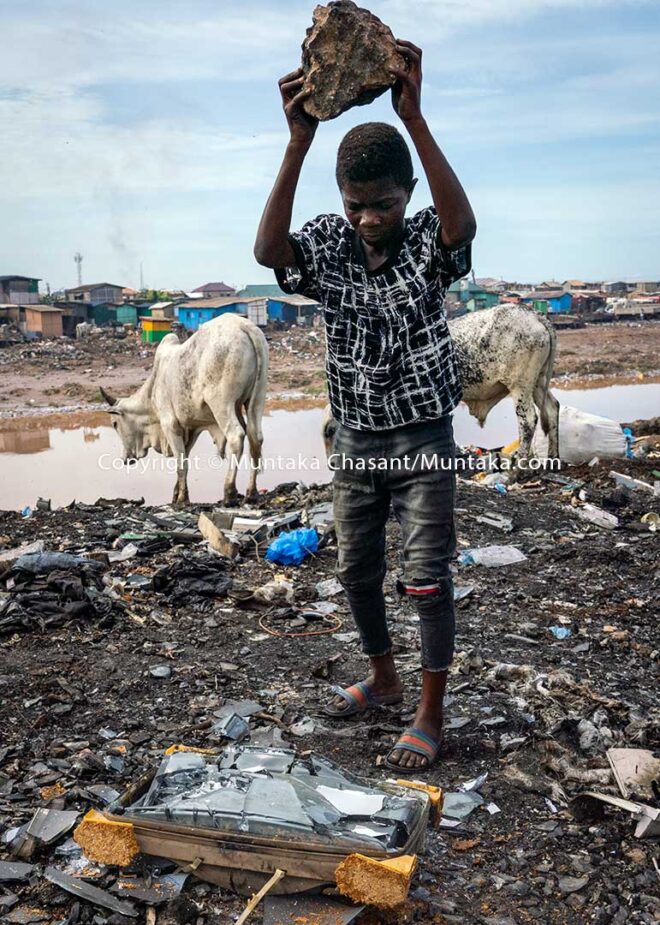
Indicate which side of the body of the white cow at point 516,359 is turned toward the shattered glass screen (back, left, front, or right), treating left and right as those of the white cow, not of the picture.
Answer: left

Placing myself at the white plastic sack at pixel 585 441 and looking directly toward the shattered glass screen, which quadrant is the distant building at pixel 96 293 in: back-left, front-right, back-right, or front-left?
back-right

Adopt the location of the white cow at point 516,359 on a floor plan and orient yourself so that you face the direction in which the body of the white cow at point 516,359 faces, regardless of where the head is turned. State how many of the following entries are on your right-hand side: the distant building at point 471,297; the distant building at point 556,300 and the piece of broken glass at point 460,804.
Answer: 2

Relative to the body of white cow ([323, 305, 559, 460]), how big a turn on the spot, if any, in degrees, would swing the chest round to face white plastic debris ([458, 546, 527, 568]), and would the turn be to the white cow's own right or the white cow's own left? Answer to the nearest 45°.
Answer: approximately 90° to the white cow's own left

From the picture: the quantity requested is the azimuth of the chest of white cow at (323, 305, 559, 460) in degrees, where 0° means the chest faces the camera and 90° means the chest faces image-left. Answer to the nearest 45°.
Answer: approximately 90°

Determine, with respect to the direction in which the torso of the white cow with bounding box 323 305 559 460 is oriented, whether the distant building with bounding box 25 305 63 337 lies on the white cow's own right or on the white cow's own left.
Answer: on the white cow's own right

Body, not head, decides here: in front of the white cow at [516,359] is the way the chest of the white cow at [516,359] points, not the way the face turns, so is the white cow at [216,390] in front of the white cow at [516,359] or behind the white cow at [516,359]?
in front

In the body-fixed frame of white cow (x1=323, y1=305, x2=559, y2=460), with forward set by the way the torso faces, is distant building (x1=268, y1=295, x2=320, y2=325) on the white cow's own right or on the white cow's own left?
on the white cow's own right

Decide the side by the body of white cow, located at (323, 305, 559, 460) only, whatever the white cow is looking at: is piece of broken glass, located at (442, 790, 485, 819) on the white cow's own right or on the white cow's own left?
on the white cow's own left

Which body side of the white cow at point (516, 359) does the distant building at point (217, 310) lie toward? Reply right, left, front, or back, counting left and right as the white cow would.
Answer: right
